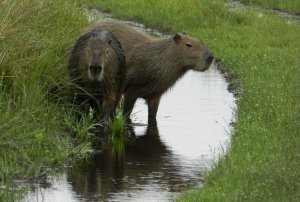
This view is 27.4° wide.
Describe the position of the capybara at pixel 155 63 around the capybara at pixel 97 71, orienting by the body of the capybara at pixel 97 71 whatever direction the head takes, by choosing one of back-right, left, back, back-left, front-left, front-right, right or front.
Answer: back-left

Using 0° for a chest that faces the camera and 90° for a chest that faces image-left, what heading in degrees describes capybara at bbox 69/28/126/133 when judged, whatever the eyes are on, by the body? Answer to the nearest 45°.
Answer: approximately 0°

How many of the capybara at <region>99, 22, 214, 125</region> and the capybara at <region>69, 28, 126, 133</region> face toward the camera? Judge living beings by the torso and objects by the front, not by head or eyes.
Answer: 1

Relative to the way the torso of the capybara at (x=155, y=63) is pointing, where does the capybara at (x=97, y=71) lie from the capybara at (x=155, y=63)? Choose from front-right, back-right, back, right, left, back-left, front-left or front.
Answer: back-right

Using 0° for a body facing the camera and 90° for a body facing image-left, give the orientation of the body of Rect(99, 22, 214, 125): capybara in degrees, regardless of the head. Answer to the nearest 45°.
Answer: approximately 270°

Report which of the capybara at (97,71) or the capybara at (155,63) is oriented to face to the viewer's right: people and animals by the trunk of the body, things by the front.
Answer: the capybara at (155,63)

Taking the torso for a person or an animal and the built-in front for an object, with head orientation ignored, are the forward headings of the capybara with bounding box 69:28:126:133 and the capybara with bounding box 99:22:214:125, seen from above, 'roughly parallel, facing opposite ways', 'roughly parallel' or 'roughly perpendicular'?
roughly perpendicular
